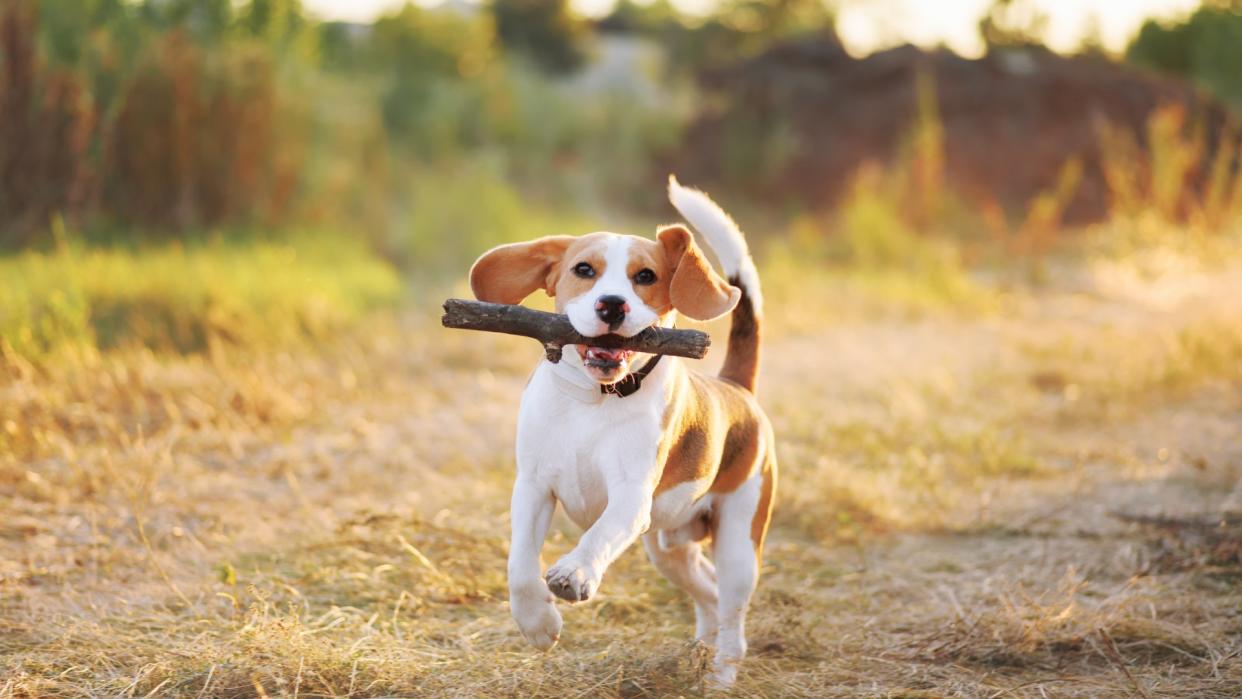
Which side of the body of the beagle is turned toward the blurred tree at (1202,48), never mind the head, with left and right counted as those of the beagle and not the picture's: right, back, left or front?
back

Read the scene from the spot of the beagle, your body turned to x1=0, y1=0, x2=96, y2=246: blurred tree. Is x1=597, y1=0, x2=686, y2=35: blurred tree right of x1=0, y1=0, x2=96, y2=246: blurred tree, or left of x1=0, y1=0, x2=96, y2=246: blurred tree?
right

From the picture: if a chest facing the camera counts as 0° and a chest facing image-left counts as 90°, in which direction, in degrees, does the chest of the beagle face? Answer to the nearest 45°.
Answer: approximately 45°

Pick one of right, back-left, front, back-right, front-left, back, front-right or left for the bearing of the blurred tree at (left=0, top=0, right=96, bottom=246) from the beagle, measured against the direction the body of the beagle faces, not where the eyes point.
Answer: right

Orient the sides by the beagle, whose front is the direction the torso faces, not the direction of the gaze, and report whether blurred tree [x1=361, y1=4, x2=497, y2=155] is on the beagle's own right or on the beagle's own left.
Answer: on the beagle's own right

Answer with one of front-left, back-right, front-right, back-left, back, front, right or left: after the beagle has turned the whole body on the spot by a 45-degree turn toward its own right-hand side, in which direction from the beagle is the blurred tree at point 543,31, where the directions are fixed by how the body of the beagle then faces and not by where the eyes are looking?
right

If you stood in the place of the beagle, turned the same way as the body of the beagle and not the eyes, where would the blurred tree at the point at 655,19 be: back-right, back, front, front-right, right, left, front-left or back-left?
back-right
